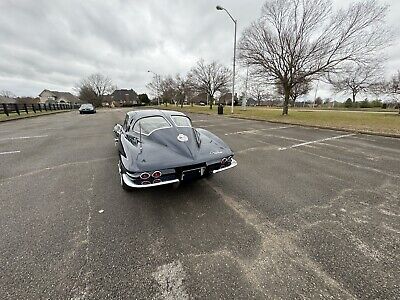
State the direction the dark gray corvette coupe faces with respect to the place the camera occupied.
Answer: facing away from the viewer and to the left of the viewer
